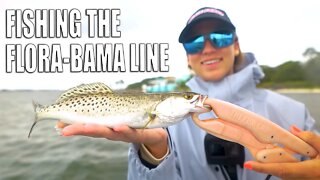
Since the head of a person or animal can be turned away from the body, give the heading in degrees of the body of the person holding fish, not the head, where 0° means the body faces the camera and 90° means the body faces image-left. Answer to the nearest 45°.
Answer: approximately 0°
